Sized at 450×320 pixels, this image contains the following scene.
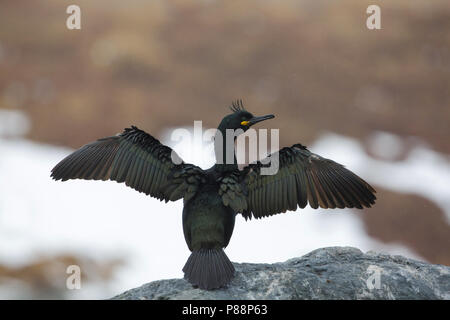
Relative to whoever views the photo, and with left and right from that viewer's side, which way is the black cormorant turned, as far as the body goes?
facing away from the viewer
